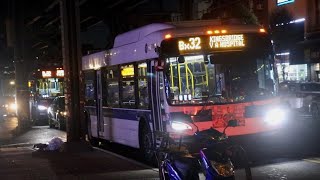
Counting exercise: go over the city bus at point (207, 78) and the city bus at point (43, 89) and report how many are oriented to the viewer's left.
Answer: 0

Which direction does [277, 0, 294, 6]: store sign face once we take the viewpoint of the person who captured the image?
facing the viewer and to the left of the viewer

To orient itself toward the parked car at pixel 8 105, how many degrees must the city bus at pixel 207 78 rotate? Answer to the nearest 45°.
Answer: approximately 180°

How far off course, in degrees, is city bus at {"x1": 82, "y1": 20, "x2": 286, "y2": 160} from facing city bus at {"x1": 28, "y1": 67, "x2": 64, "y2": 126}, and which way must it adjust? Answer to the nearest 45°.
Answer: approximately 180°

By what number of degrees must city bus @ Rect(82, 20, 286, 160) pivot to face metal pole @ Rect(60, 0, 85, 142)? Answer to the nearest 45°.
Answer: approximately 180°

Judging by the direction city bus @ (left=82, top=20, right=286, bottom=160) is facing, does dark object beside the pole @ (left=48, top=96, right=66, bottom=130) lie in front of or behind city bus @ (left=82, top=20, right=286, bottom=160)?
behind

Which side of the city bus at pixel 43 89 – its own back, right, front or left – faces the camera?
front

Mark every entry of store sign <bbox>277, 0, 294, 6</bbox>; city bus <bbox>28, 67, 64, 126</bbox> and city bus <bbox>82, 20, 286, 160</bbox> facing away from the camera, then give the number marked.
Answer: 0

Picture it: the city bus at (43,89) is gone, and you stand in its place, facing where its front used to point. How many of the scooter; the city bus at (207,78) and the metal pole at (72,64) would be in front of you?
3

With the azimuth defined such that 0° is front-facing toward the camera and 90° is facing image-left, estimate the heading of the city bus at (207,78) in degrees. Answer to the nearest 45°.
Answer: approximately 315°

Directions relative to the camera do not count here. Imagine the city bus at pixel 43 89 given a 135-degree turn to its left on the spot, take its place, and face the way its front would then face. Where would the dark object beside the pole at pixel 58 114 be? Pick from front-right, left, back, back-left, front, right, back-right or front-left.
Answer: back-right

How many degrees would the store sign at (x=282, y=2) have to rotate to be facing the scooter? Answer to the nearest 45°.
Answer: approximately 45° to its left

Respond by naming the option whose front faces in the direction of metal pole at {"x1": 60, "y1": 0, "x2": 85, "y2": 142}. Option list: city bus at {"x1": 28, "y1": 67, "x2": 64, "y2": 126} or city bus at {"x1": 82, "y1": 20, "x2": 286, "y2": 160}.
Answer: city bus at {"x1": 28, "y1": 67, "x2": 64, "y2": 126}

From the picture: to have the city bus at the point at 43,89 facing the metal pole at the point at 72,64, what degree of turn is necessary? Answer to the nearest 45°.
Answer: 0° — it already faces it

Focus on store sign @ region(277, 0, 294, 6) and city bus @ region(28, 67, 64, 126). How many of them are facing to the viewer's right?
0
